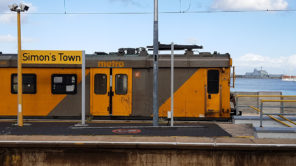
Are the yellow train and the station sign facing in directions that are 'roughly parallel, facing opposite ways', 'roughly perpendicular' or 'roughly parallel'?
roughly perpendicular

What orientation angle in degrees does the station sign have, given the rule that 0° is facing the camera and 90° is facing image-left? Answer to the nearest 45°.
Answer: approximately 0°
